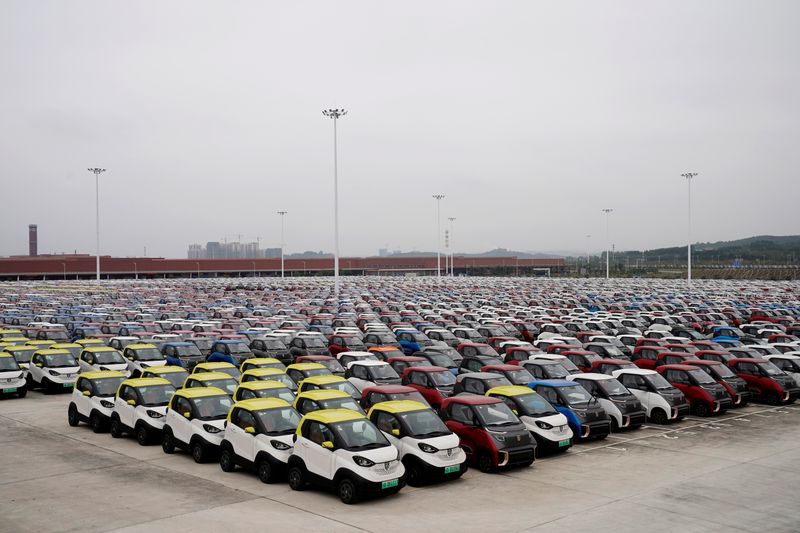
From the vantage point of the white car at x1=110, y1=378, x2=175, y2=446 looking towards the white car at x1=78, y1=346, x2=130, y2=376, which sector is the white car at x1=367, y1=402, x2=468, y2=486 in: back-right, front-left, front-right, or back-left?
back-right

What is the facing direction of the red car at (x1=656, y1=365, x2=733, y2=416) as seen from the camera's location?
facing the viewer and to the right of the viewer

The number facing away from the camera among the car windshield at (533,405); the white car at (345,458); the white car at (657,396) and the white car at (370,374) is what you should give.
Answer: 0

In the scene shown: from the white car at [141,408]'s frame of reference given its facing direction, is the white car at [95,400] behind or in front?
behind

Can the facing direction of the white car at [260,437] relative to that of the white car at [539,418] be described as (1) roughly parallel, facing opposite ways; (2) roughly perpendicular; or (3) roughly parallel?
roughly parallel

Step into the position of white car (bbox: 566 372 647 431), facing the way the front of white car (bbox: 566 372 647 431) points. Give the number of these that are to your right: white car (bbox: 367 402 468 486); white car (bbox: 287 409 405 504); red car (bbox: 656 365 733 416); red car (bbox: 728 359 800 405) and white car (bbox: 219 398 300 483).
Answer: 3

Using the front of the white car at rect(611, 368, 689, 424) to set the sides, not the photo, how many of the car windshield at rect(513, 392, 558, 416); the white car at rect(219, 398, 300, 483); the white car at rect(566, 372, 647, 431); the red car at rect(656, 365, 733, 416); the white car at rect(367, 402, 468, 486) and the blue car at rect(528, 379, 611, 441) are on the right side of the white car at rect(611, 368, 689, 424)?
5

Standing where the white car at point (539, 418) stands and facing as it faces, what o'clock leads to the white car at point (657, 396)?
the white car at point (657, 396) is roughly at 9 o'clock from the white car at point (539, 418).

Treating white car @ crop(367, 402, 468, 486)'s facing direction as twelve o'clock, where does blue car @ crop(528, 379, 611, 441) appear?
The blue car is roughly at 9 o'clock from the white car.

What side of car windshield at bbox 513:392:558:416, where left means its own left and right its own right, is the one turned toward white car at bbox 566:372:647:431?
left

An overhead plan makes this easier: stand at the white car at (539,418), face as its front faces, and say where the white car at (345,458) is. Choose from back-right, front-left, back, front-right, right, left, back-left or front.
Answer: right

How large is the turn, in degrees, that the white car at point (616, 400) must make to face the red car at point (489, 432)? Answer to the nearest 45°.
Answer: approximately 90° to its right

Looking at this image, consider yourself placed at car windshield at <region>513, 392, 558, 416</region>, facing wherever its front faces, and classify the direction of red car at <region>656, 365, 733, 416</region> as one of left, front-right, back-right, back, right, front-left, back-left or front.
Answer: left

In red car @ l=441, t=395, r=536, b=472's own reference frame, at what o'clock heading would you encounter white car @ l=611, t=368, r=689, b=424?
The white car is roughly at 9 o'clock from the red car.

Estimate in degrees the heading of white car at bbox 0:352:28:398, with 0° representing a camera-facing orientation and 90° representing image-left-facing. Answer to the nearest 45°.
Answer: approximately 315°

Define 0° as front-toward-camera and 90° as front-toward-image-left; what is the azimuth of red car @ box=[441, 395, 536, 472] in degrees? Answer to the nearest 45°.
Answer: approximately 315°

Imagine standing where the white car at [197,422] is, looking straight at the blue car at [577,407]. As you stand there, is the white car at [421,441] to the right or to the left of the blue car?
right

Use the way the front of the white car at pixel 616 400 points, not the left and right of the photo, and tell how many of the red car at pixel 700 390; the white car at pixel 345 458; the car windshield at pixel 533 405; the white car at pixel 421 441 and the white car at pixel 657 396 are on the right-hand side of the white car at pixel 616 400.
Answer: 3
